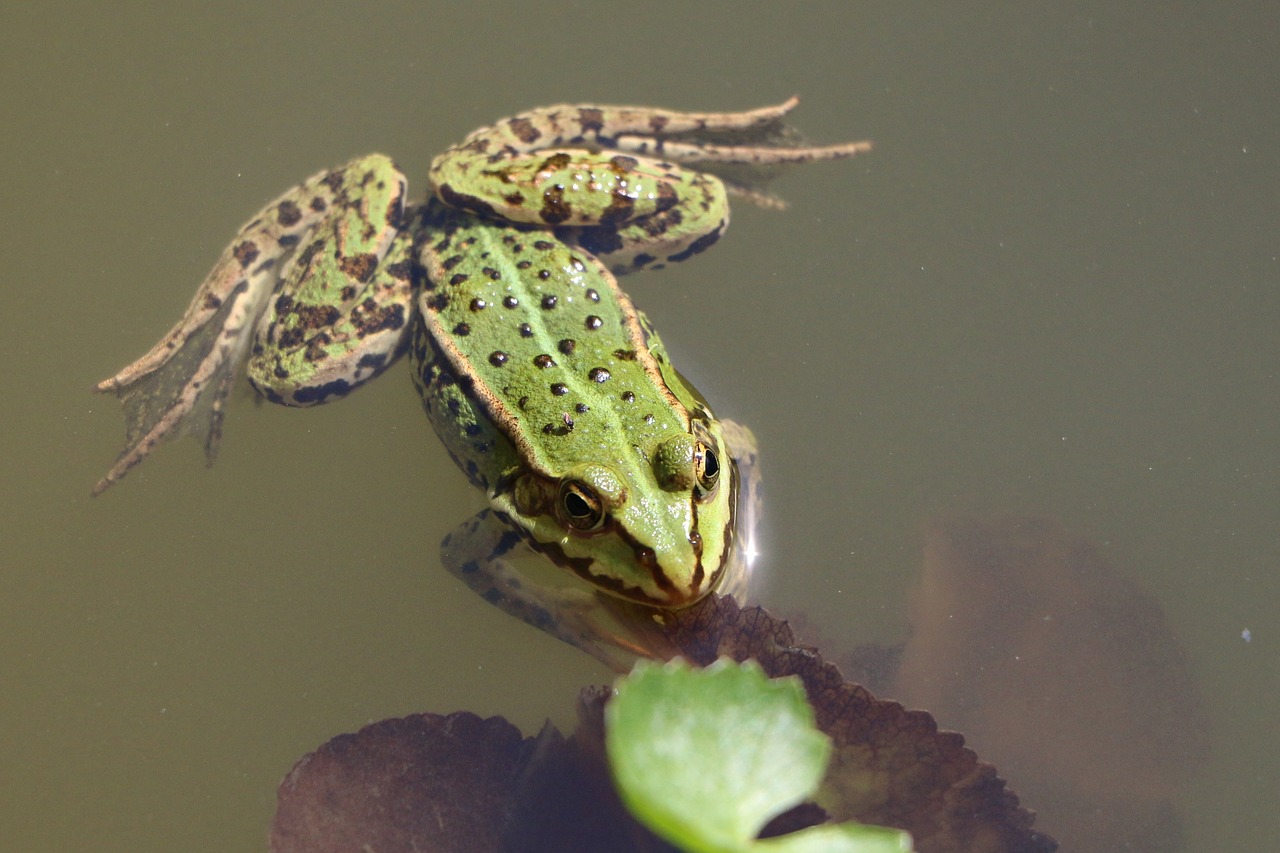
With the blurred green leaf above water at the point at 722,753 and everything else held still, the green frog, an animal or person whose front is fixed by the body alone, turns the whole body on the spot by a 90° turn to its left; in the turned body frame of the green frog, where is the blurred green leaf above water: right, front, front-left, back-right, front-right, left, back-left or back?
back-right

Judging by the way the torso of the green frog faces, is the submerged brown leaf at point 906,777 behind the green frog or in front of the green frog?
in front

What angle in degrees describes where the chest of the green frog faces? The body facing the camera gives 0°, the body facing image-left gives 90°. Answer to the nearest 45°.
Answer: approximately 315°
